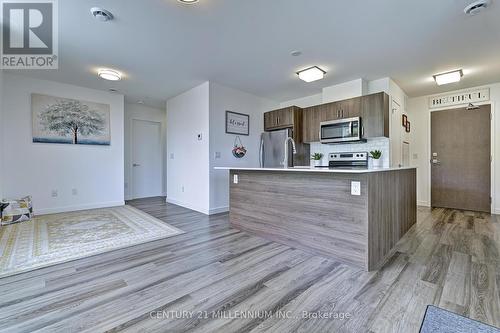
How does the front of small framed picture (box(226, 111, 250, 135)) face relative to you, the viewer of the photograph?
facing the viewer and to the right of the viewer

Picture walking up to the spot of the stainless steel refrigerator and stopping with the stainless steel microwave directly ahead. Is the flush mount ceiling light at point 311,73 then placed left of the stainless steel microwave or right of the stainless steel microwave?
right

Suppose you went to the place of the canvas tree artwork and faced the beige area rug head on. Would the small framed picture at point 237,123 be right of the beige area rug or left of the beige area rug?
left

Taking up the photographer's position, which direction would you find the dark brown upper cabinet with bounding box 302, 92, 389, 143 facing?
facing the viewer and to the left of the viewer

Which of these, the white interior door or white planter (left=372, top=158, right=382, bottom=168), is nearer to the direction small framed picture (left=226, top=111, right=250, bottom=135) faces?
the white planter

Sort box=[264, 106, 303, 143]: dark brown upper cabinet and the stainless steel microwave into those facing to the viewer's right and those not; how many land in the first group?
0

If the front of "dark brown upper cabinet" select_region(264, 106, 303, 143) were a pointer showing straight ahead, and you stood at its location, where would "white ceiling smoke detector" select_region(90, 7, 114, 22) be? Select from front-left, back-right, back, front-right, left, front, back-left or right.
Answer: front

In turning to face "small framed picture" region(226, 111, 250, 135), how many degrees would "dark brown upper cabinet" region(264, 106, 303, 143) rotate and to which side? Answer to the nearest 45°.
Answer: approximately 45° to its right

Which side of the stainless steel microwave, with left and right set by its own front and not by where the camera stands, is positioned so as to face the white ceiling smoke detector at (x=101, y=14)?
front
